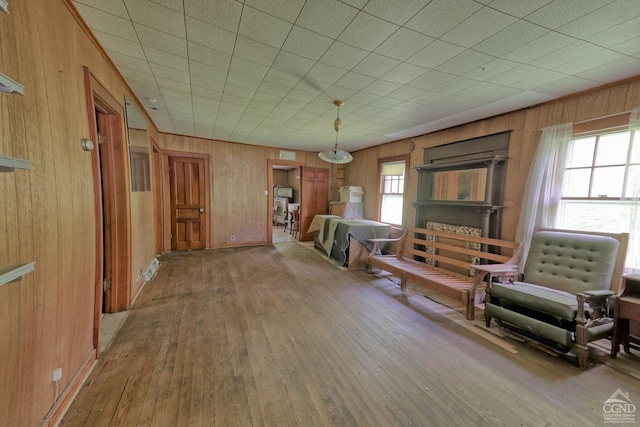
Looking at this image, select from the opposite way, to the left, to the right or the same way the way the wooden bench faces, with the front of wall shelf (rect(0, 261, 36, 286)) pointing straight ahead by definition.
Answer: the opposite way

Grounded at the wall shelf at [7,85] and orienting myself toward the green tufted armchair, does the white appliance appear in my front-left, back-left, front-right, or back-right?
front-left

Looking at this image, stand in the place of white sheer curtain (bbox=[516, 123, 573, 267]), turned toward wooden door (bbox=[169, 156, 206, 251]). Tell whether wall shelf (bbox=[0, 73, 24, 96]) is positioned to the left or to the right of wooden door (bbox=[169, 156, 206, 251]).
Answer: left

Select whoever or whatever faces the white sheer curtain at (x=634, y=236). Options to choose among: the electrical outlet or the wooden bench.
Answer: the electrical outlet

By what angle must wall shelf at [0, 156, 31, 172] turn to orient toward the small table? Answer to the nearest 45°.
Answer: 0° — it already faces it

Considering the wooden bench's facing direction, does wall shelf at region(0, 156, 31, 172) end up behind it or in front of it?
in front

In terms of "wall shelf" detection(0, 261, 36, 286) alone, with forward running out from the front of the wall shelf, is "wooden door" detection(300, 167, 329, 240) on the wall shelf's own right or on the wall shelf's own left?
on the wall shelf's own left

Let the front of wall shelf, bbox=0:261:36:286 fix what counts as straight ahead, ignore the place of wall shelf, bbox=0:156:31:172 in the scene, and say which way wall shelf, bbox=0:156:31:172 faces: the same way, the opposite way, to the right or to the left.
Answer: the same way

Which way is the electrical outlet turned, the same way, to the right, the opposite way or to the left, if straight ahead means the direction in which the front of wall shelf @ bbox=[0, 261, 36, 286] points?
the same way

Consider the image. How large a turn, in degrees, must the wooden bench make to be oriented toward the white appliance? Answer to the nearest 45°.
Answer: approximately 90° to its right

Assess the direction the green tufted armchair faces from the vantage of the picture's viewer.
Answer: facing the viewer and to the left of the viewer

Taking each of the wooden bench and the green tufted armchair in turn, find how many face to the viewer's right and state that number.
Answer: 0

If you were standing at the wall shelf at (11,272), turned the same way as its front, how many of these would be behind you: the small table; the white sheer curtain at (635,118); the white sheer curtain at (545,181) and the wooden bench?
0

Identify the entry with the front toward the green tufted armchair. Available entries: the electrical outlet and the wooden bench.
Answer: the electrical outlet

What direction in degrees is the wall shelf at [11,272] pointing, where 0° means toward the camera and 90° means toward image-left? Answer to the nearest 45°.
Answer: approximately 315°

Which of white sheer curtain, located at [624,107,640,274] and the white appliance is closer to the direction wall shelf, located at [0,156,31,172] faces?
the white sheer curtain

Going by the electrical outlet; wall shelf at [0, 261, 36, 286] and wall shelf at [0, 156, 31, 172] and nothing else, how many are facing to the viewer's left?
0

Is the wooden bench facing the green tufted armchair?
no

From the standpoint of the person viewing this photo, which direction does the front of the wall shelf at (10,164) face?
facing the viewer and to the right of the viewer

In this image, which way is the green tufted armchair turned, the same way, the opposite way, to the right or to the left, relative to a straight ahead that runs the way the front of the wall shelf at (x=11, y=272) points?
the opposite way
